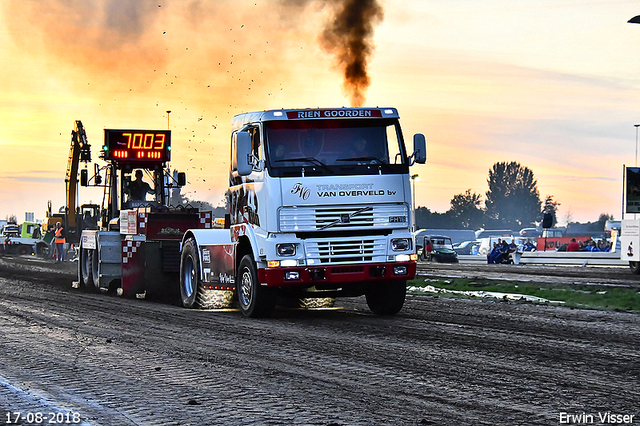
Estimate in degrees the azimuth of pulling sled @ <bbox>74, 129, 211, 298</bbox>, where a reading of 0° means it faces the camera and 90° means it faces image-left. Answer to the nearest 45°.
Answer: approximately 315°

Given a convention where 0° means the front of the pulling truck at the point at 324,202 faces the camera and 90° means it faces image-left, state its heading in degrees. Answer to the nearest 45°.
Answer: approximately 315°

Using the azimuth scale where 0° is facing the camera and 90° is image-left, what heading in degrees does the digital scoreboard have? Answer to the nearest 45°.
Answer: approximately 0°

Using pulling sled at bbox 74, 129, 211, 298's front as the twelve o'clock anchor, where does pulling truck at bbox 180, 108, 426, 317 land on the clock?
pulling truck at bbox 180, 108, 426, 317 is roughly at 1 o'clock from pulling sled at bbox 74, 129, 211, 298.

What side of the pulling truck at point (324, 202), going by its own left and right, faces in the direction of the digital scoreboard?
back

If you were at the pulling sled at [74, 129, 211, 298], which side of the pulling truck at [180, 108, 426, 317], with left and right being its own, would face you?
back

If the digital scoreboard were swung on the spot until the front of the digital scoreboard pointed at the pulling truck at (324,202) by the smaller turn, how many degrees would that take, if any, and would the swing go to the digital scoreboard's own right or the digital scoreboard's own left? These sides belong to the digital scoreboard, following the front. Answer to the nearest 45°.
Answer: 0° — it already faces it
